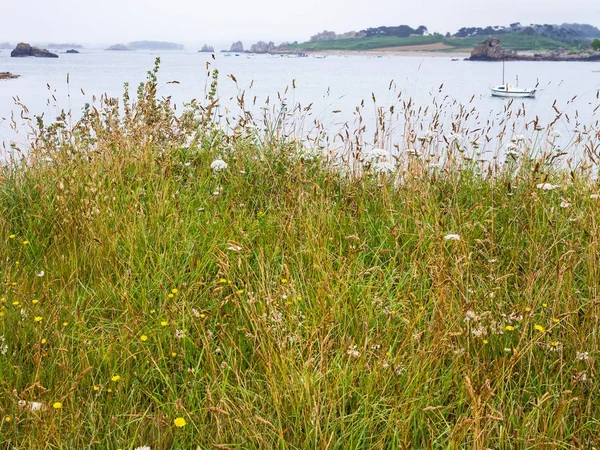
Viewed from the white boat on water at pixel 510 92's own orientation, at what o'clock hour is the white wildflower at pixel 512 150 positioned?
The white wildflower is roughly at 9 o'clock from the white boat on water.

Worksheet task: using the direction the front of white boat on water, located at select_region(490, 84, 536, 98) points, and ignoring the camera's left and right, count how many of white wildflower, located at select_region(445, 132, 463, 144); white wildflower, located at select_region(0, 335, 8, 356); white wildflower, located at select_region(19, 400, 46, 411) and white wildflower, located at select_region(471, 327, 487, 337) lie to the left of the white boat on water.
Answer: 4

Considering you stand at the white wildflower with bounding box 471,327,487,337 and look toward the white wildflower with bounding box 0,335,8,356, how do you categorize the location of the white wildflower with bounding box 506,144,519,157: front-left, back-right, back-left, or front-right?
back-right

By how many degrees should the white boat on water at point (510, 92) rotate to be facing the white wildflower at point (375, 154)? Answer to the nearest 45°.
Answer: approximately 90° to its left

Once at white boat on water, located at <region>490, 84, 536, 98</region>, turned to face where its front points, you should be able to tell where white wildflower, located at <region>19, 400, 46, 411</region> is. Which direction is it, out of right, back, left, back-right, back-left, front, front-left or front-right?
left

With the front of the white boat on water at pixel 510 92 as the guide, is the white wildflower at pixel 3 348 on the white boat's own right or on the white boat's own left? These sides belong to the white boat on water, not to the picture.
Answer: on the white boat's own left

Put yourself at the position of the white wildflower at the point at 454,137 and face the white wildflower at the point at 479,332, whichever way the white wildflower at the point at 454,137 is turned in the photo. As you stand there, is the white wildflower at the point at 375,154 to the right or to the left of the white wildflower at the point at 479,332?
right

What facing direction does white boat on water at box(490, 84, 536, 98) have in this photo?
to the viewer's left

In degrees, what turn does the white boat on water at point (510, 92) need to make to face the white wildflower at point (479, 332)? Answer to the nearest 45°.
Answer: approximately 90° to its left
